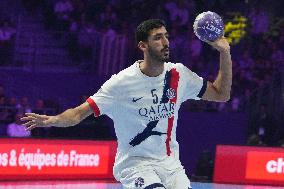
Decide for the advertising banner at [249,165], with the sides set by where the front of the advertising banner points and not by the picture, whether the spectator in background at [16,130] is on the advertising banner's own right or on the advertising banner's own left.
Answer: on the advertising banner's own right

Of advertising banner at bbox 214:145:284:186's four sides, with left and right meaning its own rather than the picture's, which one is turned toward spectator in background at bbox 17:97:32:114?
right

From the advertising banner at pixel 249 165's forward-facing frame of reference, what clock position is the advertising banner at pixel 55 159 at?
the advertising banner at pixel 55 159 is roughly at 2 o'clock from the advertising banner at pixel 249 165.

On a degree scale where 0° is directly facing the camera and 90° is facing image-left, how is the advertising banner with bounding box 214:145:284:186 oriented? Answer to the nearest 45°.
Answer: approximately 0°

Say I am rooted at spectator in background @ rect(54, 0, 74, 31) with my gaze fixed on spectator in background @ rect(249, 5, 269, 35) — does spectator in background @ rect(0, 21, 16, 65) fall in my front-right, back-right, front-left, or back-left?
back-right

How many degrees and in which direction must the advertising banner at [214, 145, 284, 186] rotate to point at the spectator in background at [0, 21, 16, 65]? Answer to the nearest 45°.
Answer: approximately 90° to its right

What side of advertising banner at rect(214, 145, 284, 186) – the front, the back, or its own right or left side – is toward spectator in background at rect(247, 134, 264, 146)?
back

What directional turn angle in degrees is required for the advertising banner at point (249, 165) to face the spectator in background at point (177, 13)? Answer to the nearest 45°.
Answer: approximately 135° to its right

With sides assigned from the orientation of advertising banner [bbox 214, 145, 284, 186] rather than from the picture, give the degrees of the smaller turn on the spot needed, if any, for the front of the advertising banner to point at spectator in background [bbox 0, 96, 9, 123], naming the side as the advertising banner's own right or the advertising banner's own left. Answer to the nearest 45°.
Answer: approximately 90° to the advertising banner's own right

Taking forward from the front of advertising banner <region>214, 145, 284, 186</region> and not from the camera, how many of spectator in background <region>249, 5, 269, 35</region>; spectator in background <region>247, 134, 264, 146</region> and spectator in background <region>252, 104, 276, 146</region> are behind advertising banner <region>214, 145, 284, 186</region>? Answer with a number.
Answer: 3

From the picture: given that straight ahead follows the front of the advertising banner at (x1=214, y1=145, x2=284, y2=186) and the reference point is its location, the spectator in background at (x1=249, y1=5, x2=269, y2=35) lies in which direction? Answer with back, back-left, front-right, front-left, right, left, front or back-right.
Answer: back
